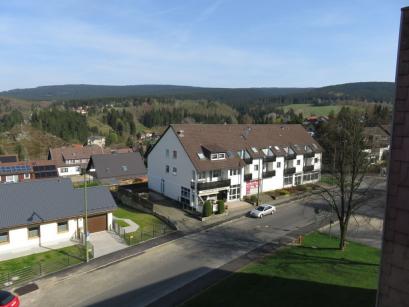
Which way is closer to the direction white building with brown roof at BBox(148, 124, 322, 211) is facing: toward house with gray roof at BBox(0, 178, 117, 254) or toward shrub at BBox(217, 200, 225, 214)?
the shrub

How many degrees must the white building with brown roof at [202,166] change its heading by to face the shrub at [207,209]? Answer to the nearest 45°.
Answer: approximately 45° to its right

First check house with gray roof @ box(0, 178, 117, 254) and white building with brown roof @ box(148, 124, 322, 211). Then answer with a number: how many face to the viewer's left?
0

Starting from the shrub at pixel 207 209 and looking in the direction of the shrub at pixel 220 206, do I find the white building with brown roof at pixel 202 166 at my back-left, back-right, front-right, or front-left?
front-left

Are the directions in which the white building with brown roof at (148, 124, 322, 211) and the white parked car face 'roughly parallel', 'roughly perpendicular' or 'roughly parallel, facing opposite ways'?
roughly perpendicular

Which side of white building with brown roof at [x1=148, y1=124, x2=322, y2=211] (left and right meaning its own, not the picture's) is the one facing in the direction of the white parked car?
front

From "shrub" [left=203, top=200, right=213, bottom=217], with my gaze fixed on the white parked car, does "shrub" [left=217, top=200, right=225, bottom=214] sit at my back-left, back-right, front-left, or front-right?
front-left

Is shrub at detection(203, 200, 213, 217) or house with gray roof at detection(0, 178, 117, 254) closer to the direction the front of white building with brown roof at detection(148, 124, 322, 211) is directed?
the shrub

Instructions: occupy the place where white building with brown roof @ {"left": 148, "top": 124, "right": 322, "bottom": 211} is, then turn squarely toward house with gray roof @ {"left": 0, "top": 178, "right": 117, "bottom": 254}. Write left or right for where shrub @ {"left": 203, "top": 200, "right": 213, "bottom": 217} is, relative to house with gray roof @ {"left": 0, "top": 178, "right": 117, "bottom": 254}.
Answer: left

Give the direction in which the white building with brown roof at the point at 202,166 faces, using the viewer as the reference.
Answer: facing the viewer and to the right of the viewer

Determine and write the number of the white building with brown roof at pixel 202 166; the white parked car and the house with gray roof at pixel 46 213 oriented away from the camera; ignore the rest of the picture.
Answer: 0
